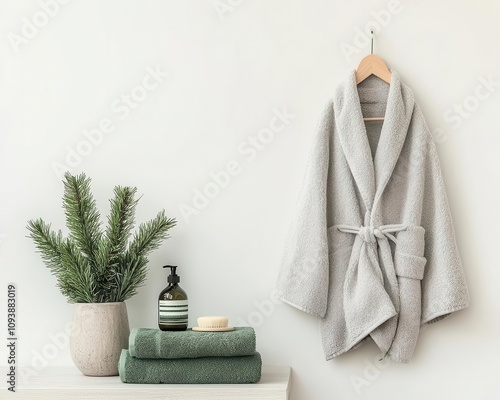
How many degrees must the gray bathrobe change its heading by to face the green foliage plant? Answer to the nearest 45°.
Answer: approximately 90° to its right

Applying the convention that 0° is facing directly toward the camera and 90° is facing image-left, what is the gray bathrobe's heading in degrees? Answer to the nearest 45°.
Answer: approximately 0°

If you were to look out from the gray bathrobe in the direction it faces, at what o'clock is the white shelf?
The white shelf is roughly at 2 o'clock from the gray bathrobe.

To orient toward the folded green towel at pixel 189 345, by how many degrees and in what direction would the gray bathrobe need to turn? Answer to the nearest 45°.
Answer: approximately 45° to its right

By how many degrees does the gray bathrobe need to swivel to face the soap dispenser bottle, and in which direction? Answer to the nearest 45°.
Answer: approximately 90° to its right

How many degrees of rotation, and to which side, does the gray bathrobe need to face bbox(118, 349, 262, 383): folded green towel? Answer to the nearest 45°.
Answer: approximately 45° to its right

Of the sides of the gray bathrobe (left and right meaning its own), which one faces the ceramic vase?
right
